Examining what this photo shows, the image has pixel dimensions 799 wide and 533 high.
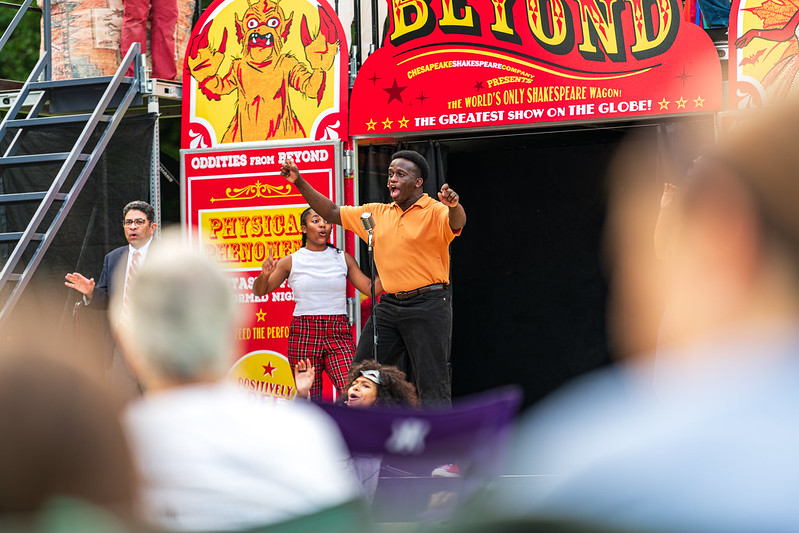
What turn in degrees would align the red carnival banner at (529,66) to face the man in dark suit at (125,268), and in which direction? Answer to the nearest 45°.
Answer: approximately 90° to its right

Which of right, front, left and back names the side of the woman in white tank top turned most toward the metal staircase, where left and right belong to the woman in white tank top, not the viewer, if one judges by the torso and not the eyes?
right

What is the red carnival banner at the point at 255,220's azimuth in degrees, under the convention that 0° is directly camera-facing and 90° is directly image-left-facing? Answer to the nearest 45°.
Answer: approximately 0°

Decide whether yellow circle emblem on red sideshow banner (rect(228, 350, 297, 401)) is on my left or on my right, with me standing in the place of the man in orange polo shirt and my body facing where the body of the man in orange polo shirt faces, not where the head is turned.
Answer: on my right

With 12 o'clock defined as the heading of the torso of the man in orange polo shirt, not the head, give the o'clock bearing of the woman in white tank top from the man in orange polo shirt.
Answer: The woman in white tank top is roughly at 3 o'clock from the man in orange polo shirt.

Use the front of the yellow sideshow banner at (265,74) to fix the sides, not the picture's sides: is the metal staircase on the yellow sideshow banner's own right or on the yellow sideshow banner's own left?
on the yellow sideshow banner's own right
